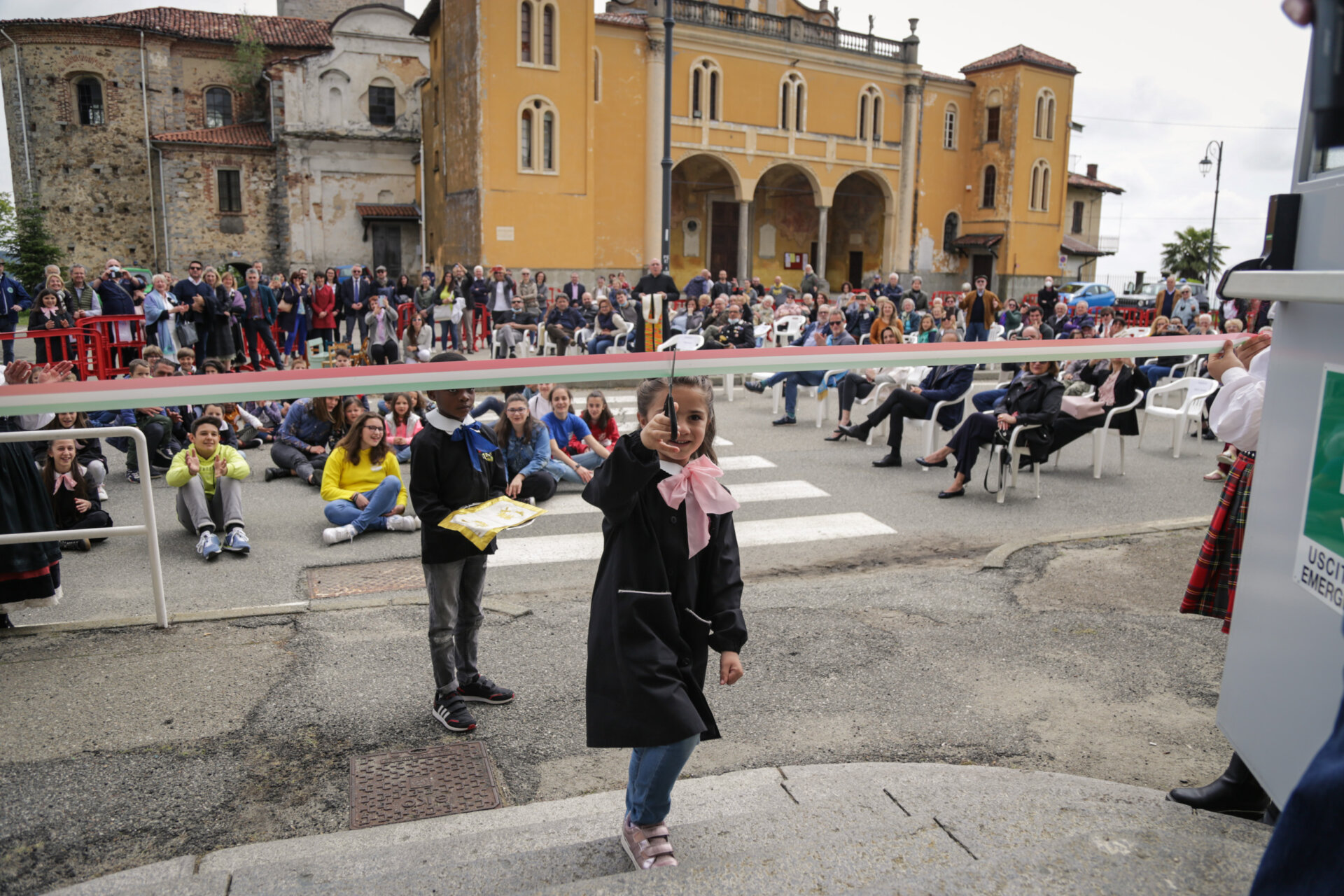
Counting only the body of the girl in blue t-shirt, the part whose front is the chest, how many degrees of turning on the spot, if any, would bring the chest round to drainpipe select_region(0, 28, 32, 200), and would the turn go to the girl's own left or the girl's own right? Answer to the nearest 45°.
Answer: approximately 180°

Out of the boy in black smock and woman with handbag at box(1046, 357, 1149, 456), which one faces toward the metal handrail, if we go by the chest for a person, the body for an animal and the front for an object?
the woman with handbag

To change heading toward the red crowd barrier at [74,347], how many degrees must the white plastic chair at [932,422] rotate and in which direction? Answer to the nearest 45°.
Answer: approximately 45° to its right

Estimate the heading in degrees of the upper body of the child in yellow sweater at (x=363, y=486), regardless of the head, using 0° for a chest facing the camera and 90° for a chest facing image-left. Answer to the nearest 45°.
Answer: approximately 315°

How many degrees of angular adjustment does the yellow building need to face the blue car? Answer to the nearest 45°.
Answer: approximately 45° to its left

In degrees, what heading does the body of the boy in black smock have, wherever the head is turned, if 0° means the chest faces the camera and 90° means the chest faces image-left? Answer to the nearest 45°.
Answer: approximately 315°

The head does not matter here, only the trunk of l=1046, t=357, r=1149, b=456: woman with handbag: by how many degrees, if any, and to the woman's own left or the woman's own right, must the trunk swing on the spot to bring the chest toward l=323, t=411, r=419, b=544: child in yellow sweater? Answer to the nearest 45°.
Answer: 0° — they already face them

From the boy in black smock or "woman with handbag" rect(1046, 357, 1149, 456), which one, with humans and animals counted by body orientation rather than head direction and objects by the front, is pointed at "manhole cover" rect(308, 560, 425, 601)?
the woman with handbag

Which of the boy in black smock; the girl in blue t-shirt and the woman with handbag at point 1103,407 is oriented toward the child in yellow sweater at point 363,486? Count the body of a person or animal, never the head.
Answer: the woman with handbag
